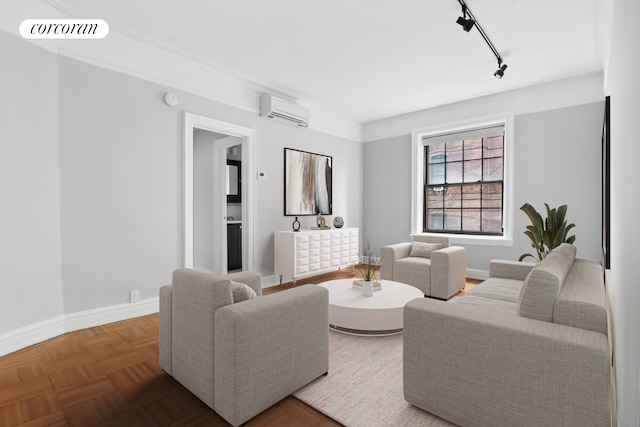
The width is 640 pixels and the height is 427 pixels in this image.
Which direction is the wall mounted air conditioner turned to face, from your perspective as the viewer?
facing the viewer and to the right of the viewer

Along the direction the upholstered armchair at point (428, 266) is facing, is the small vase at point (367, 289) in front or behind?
in front

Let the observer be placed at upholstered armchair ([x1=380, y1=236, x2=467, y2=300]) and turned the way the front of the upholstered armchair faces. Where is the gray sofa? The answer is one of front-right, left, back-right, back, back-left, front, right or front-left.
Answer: front-left

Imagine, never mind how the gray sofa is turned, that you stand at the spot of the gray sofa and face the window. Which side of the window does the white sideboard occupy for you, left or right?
left

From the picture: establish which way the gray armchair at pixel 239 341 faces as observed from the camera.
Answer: facing away from the viewer and to the right of the viewer

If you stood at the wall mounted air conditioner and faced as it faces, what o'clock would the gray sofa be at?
The gray sofa is roughly at 1 o'clock from the wall mounted air conditioner.

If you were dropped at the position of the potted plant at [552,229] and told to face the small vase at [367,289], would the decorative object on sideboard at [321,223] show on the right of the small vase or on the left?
right

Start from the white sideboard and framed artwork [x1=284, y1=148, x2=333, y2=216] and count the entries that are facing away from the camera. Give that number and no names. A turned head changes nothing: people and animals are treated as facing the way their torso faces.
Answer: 0

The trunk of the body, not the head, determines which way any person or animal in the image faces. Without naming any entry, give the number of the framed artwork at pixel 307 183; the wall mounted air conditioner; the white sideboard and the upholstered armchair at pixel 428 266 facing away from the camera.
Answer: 0

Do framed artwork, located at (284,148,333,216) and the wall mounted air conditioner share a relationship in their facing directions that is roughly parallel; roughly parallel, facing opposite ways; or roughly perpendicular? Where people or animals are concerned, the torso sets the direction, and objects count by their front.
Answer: roughly parallel

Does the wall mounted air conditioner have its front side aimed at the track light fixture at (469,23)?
yes

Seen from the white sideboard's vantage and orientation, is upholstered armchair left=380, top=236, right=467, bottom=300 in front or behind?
in front

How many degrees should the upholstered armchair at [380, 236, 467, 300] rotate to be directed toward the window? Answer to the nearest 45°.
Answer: approximately 135° to its right

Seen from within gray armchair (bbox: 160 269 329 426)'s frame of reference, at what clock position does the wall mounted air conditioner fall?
The wall mounted air conditioner is roughly at 11 o'clock from the gray armchair.

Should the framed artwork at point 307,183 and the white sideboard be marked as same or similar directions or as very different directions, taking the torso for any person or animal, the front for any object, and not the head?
same or similar directions

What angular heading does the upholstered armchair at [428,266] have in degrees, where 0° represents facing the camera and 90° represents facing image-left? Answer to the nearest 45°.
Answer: approximately 45°
